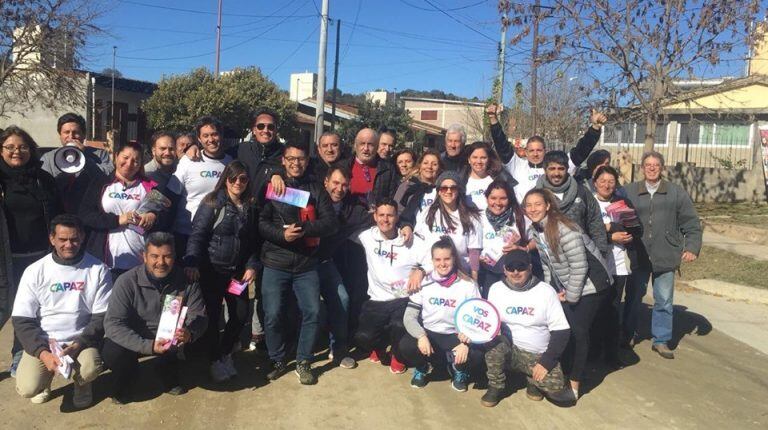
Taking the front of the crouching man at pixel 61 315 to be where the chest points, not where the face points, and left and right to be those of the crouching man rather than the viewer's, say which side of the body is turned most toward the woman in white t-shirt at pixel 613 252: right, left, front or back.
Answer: left

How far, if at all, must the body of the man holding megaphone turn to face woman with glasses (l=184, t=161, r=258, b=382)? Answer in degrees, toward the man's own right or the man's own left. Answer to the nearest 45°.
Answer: approximately 45° to the man's own left

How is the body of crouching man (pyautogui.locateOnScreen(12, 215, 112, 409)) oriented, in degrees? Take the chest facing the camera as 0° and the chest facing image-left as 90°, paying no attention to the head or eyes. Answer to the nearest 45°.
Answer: approximately 0°

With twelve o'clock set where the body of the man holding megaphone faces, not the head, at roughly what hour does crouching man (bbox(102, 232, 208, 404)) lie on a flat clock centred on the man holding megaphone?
The crouching man is roughly at 11 o'clock from the man holding megaphone.

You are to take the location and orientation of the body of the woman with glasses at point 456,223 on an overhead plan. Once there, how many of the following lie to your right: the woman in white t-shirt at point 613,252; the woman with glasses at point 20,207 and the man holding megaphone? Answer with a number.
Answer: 2

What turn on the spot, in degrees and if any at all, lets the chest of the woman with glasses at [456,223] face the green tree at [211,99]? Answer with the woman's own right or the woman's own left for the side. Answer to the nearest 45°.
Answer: approximately 135° to the woman's own right

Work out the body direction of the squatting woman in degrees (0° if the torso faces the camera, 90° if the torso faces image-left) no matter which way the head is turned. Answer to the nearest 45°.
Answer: approximately 0°
